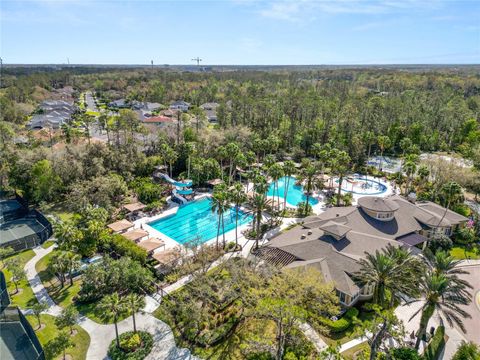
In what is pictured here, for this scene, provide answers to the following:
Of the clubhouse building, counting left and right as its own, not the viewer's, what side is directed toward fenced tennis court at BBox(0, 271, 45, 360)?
right

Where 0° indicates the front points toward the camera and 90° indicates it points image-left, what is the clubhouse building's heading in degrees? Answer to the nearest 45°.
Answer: approximately 315°

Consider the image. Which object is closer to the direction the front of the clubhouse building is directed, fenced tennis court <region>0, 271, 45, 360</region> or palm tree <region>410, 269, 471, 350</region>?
the palm tree

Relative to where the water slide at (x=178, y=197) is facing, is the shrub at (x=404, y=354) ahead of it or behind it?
ahead

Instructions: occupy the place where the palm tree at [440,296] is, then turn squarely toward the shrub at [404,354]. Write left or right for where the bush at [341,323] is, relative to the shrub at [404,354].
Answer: right

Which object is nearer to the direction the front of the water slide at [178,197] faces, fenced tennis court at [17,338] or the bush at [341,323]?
the bush

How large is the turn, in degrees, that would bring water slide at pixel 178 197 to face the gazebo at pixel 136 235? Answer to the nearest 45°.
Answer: approximately 45° to its right

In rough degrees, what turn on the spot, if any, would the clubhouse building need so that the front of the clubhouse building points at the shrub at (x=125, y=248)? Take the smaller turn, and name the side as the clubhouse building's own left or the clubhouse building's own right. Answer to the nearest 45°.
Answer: approximately 90° to the clubhouse building's own right

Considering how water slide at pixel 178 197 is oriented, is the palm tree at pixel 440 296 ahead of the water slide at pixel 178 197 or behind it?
ahead

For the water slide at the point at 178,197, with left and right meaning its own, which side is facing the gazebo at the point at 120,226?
right

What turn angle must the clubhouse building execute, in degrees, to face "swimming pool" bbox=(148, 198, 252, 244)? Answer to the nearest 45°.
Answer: approximately 135° to its right

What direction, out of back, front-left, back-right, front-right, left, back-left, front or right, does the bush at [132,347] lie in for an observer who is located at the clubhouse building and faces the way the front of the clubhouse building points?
right
